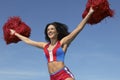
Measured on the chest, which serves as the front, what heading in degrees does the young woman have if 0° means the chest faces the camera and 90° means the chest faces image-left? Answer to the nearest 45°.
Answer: approximately 45°
